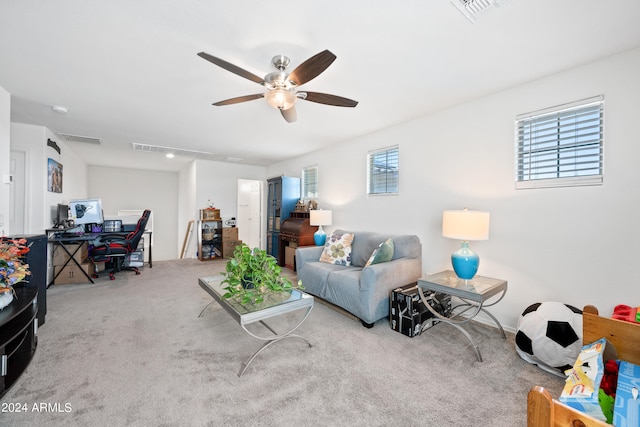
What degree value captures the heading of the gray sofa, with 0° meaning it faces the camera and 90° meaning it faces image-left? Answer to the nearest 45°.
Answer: approximately 45°

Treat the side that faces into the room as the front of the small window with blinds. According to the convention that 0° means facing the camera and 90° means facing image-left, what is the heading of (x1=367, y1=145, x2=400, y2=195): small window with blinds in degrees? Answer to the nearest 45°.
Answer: approximately 45°

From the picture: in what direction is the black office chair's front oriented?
to the viewer's left

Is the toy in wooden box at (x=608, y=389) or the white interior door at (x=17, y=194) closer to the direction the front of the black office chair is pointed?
the white interior door

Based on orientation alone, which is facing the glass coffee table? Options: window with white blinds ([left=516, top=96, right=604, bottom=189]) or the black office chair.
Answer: the window with white blinds

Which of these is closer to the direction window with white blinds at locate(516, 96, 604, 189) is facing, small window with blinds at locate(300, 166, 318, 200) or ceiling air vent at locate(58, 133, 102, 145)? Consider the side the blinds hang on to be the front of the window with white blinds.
the ceiling air vent
